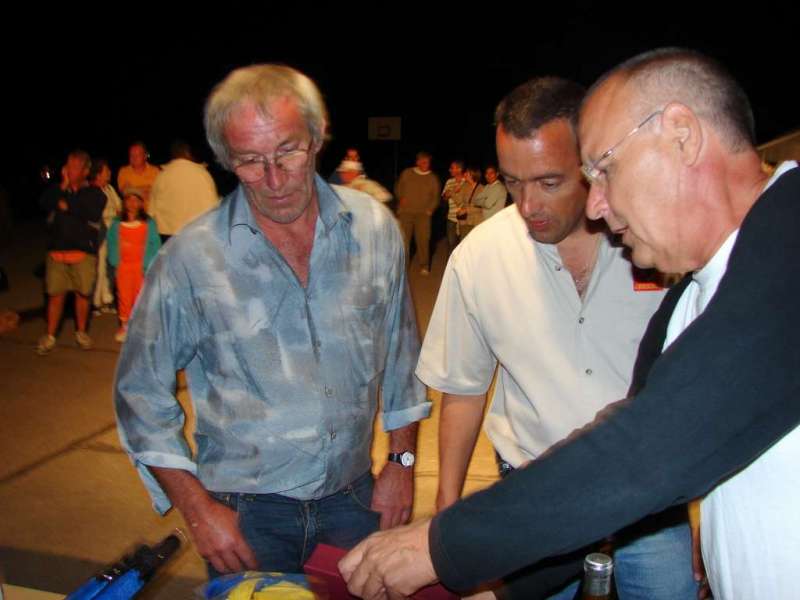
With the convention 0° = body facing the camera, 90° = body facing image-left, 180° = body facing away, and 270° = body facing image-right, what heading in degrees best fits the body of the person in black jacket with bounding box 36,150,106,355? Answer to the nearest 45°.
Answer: approximately 0°

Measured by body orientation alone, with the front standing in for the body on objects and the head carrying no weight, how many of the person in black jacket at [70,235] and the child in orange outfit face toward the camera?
2

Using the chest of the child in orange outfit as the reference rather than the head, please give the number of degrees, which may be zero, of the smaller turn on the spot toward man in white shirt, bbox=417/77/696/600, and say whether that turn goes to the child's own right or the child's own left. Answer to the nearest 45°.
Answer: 0° — they already face them

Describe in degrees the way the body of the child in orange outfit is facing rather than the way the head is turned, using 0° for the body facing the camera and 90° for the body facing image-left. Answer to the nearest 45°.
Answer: approximately 0°

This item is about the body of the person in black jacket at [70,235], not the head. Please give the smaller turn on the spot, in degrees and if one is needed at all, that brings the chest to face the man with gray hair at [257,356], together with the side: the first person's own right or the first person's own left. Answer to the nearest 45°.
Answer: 0° — they already face them
